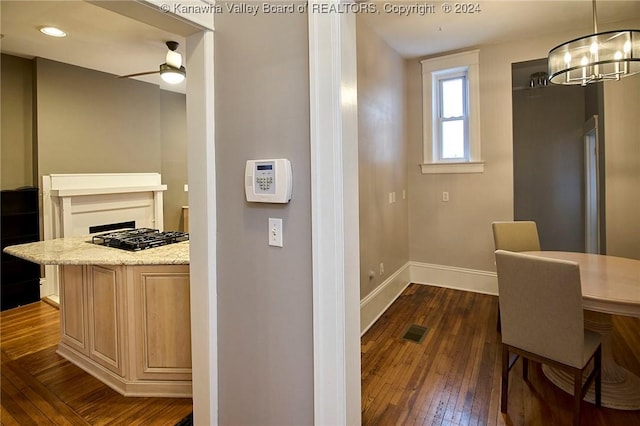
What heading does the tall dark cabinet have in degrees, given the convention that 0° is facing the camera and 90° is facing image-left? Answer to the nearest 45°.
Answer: approximately 315°

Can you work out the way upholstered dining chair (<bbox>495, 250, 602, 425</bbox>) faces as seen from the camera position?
facing away from the viewer and to the right of the viewer

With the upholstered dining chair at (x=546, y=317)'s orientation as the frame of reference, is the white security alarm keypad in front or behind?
behind

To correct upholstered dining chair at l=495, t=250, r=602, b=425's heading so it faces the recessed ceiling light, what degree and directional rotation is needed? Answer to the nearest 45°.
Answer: approximately 135° to its left
